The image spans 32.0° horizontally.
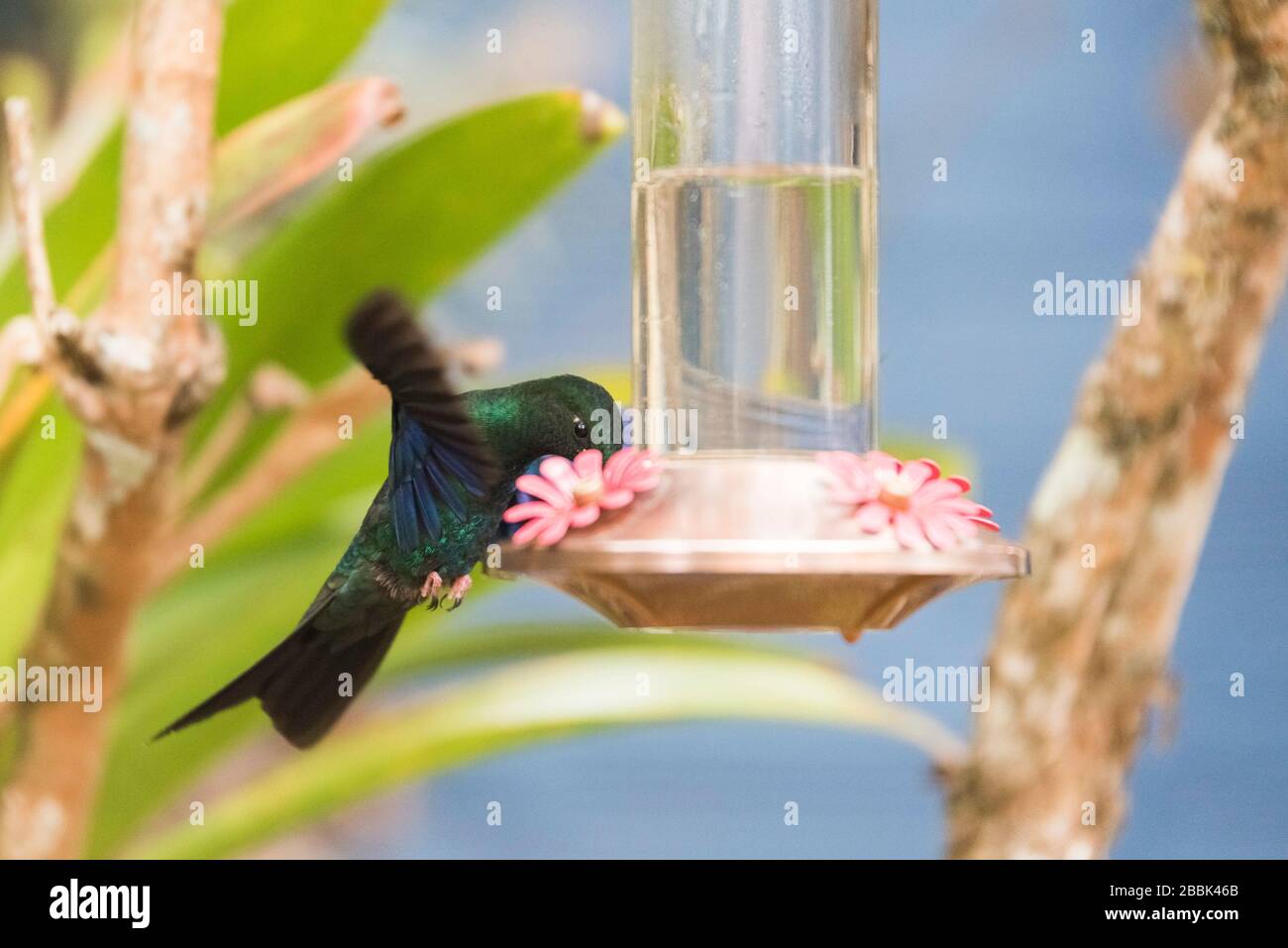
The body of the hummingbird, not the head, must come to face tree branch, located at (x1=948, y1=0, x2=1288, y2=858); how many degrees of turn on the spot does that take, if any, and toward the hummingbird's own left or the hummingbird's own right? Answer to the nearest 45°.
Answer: approximately 45° to the hummingbird's own left

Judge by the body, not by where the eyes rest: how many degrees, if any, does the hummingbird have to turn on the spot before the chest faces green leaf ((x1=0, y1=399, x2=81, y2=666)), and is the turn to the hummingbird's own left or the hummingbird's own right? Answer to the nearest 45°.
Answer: approximately 135° to the hummingbird's own left

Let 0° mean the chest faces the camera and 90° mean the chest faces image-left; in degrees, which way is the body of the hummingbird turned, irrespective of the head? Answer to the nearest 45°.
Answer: approximately 270°

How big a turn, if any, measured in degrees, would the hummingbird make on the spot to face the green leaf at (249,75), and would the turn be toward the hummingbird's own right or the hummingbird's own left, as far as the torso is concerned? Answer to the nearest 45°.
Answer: approximately 90° to the hummingbird's own left
